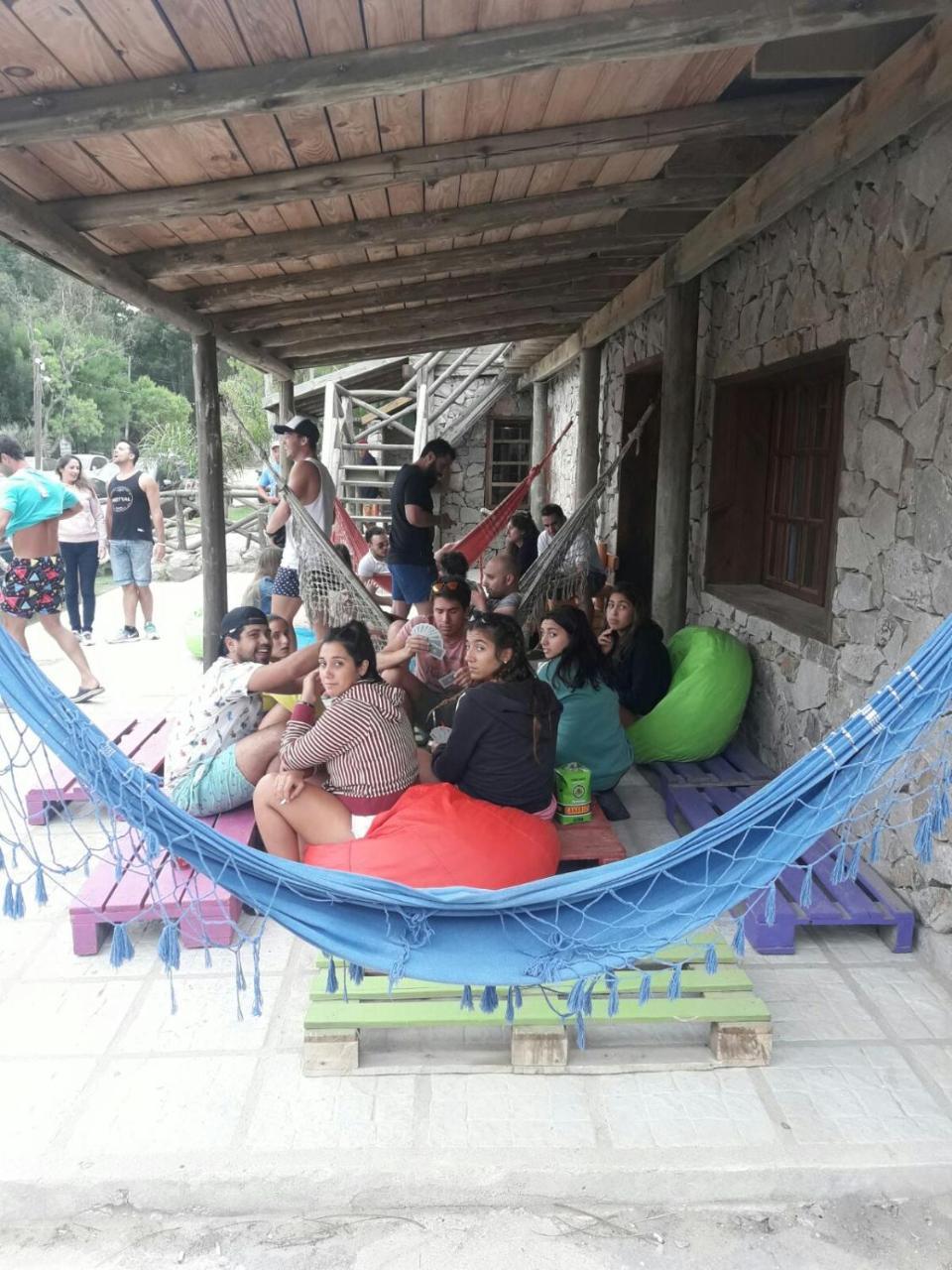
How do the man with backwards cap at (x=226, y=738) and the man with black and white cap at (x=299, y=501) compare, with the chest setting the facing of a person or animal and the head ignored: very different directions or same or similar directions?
very different directions

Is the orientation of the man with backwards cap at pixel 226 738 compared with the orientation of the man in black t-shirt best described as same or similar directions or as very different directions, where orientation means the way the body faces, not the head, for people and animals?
same or similar directions

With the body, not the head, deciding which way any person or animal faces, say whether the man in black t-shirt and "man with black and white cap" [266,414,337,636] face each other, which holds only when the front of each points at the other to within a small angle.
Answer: no

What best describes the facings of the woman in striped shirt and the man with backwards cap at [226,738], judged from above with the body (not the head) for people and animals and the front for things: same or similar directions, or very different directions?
very different directions

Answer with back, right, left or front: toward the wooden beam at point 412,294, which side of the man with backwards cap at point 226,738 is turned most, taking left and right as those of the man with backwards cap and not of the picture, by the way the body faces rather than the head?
left

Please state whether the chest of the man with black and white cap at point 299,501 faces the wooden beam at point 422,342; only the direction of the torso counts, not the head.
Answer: no

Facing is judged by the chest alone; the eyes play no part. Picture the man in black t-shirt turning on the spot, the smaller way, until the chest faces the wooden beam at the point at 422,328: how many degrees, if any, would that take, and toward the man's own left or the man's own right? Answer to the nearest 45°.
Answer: approximately 90° to the man's own left

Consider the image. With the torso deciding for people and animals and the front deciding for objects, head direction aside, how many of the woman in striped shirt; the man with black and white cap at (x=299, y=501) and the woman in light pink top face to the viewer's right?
0

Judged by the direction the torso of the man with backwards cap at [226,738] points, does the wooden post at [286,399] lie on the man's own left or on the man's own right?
on the man's own left

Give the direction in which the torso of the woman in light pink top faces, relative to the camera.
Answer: toward the camera

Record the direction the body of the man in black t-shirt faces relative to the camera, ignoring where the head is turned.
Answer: to the viewer's right

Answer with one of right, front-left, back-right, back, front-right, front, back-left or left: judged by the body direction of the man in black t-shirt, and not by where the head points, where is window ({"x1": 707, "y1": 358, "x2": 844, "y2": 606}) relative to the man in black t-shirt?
front

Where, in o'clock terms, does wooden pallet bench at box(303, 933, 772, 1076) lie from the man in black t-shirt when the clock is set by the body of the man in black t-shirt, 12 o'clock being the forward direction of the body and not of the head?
The wooden pallet bench is roughly at 3 o'clock from the man in black t-shirt.
